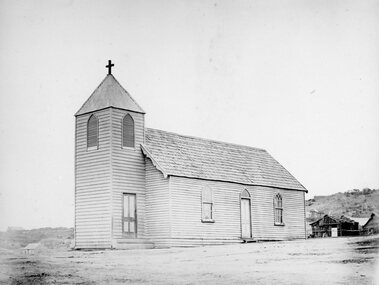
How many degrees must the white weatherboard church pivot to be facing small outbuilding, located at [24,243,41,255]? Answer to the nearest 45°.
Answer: approximately 45° to its right

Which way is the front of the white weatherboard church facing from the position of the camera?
facing the viewer and to the left of the viewer
